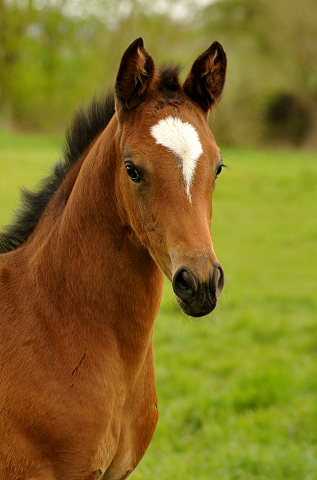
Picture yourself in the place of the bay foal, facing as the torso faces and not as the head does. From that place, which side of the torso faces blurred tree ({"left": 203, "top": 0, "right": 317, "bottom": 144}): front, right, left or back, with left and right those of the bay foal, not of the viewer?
left

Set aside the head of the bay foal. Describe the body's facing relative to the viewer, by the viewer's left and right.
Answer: facing the viewer and to the right of the viewer
